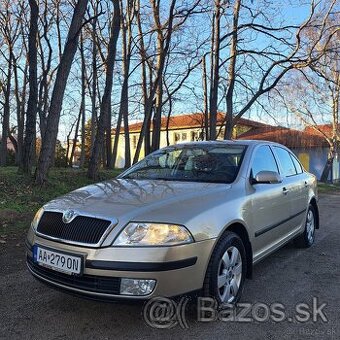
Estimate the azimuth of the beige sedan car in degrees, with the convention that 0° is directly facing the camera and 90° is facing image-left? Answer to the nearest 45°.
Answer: approximately 45°
